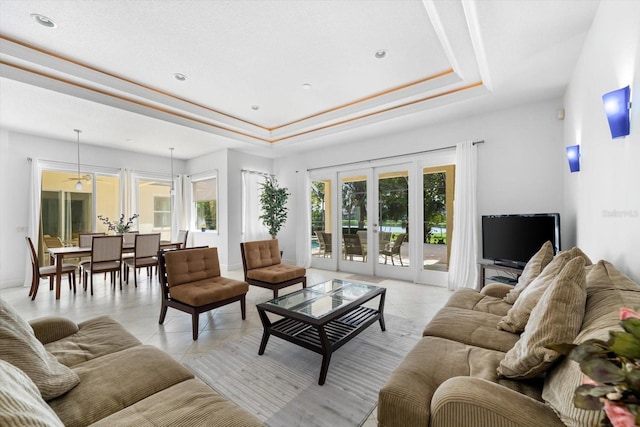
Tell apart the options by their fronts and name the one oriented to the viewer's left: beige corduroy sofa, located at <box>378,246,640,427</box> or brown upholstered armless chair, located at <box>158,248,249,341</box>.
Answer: the beige corduroy sofa

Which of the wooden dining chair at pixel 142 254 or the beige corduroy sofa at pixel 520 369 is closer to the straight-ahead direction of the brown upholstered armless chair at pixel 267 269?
the beige corduroy sofa

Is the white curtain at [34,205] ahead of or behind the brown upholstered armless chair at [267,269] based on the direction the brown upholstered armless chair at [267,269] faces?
behind

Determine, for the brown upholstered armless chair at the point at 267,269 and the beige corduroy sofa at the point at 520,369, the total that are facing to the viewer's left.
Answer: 1

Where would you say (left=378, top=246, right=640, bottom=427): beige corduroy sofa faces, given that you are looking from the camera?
facing to the left of the viewer

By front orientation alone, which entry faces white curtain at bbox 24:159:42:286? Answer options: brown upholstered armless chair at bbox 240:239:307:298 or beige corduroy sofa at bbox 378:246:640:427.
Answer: the beige corduroy sofa

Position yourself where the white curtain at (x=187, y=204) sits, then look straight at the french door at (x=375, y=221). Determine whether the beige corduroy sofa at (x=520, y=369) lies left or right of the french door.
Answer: right

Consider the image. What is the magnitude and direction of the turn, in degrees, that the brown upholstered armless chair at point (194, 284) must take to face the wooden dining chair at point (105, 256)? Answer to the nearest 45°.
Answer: approximately 180°
